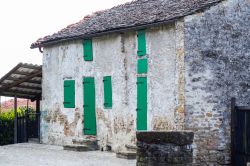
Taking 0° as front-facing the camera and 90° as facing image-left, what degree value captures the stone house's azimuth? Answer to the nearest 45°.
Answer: approximately 45°

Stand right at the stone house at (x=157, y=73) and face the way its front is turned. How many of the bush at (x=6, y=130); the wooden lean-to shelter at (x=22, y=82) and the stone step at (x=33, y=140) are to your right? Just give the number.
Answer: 3

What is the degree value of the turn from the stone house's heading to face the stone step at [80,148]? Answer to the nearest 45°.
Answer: approximately 90° to its right

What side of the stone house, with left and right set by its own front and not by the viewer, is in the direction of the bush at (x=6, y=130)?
right

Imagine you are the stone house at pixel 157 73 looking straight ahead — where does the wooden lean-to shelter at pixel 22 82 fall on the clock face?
The wooden lean-to shelter is roughly at 3 o'clock from the stone house.
